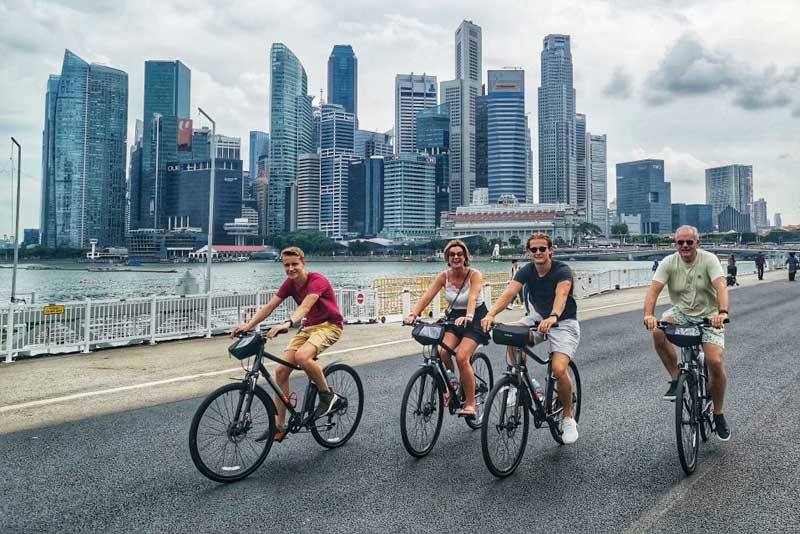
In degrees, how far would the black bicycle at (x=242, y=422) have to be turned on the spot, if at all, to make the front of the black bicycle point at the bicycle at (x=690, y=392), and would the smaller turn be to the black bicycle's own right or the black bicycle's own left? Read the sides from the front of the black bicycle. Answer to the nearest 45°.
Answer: approximately 135° to the black bicycle's own left

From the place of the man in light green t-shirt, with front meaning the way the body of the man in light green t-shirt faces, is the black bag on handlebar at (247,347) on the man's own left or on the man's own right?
on the man's own right

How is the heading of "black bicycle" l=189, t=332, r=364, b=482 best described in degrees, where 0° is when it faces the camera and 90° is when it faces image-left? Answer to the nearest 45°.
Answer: approximately 45°

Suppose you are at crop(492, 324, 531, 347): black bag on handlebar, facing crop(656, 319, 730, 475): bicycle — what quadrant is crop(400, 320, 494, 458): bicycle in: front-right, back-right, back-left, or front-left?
back-left
